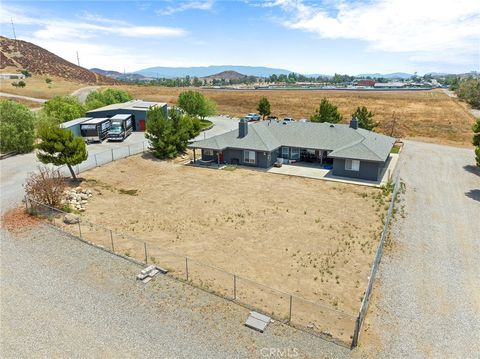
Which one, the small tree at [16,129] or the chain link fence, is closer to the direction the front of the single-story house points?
the chain link fence

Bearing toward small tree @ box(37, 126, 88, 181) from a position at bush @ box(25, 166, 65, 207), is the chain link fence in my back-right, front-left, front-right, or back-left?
back-right

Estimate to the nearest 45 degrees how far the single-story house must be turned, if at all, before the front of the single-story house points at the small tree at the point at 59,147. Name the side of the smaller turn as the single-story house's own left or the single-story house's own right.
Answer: approximately 45° to the single-story house's own right

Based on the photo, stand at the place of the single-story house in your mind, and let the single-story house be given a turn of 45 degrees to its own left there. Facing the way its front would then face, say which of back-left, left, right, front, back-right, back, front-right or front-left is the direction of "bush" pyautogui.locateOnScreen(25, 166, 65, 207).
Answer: right

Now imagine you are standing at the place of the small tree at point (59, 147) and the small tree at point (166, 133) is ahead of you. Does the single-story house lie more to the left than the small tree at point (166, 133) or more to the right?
right

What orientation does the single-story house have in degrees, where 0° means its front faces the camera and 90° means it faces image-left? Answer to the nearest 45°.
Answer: approximately 0°

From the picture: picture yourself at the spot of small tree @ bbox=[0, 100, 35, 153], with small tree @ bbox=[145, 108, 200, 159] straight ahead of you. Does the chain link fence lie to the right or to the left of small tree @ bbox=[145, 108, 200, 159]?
right

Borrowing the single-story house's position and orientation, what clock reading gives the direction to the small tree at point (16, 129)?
The small tree is roughly at 3 o'clock from the single-story house.

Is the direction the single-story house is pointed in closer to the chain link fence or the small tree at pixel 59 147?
the chain link fence

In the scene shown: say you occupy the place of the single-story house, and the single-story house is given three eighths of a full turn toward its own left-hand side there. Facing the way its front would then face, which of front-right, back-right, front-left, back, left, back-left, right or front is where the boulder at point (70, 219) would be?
back

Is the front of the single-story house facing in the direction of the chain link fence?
yes
